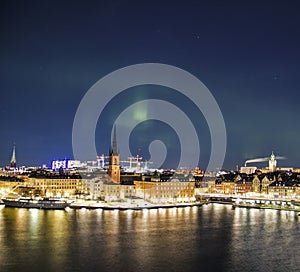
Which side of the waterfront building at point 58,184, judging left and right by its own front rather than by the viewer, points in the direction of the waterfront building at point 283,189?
left

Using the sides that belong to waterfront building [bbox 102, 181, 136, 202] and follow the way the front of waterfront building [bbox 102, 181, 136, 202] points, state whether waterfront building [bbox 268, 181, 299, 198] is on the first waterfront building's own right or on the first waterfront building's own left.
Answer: on the first waterfront building's own left

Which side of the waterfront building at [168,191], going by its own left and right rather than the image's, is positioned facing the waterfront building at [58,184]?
right

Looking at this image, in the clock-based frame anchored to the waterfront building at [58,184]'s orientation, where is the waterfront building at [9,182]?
the waterfront building at [9,182] is roughly at 4 o'clock from the waterfront building at [58,184].

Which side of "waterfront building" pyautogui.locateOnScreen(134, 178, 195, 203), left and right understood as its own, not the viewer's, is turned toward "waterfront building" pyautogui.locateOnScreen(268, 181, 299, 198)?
left

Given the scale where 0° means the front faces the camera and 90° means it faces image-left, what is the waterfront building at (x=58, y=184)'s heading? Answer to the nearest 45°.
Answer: approximately 0°

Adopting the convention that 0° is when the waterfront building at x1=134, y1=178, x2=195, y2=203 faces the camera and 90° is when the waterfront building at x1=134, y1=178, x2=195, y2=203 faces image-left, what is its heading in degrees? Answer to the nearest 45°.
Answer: approximately 0°

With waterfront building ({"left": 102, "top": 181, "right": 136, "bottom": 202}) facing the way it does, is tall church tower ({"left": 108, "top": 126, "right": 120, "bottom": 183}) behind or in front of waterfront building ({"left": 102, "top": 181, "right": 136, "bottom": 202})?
behind

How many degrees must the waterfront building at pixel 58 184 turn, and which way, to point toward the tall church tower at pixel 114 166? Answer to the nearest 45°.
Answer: approximately 90° to its left

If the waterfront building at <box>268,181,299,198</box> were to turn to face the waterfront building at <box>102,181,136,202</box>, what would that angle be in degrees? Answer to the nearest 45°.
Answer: approximately 45° to its right

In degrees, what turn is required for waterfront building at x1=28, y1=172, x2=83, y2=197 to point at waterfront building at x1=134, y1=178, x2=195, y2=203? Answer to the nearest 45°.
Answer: approximately 45° to its left
